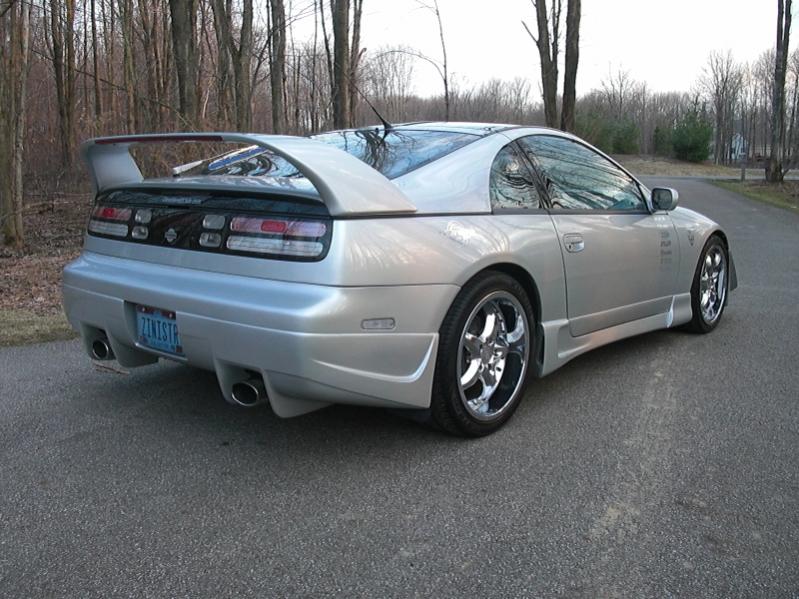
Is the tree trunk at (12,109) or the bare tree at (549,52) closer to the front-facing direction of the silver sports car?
the bare tree

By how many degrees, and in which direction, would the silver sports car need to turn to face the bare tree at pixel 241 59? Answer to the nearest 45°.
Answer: approximately 45° to its left

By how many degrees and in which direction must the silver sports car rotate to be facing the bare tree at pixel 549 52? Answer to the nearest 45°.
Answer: approximately 45° to its left

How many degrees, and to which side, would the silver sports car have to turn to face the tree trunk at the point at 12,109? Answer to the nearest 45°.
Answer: approximately 90° to its left

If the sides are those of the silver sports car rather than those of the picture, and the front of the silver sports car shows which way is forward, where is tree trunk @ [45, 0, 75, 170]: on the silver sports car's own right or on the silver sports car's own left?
on the silver sports car's own left

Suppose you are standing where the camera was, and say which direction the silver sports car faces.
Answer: facing away from the viewer and to the right of the viewer
